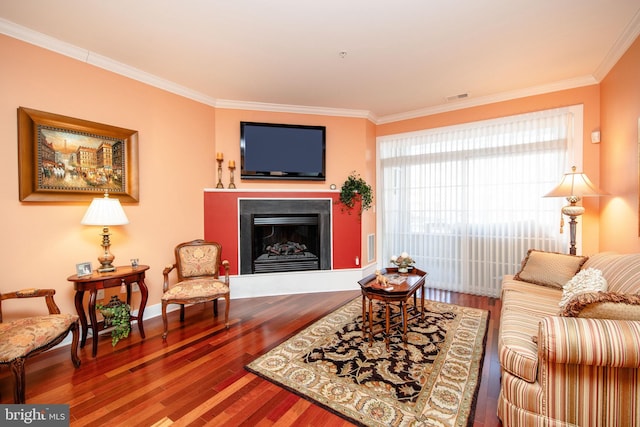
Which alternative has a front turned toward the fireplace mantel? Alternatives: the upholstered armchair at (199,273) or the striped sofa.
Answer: the striped sofa

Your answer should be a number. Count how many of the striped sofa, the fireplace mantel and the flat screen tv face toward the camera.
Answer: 2

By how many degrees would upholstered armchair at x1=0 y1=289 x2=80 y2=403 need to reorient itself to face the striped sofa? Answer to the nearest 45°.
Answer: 0° — it already faces it

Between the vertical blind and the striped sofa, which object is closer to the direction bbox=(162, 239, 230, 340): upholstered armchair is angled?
the striped sofa

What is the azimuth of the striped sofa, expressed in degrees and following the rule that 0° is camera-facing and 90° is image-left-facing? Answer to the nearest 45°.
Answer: approximately 90°

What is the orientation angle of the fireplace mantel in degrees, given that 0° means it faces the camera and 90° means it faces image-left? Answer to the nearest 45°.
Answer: approximately 0°

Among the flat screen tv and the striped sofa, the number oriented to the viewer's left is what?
1

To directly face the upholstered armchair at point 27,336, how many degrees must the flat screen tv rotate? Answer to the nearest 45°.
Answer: approximately 45° to its right

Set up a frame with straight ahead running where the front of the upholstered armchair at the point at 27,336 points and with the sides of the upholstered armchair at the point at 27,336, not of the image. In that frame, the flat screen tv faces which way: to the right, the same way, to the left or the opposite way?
to the right

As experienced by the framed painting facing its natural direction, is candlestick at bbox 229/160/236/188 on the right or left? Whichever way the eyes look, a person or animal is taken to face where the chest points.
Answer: on its left

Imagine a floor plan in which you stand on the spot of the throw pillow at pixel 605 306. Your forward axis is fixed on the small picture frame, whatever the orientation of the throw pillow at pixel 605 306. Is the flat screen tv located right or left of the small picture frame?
right
